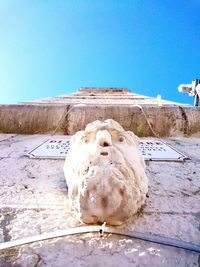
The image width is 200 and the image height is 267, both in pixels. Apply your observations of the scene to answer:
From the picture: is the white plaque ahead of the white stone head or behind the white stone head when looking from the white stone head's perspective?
behind

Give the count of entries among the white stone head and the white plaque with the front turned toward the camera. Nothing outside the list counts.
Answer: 2

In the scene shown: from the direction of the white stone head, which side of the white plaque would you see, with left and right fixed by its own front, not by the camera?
front

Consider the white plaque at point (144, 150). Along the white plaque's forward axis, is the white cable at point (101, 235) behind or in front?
in front

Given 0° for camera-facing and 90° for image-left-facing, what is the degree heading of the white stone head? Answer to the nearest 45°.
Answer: approximately 0°
